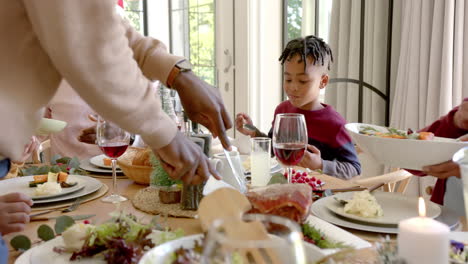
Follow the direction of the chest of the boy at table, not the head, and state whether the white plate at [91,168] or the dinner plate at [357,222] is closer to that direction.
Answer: the white plate

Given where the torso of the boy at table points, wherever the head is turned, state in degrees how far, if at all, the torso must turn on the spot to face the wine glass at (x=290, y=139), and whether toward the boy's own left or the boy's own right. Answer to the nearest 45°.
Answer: approximately 45° to the boy's own left

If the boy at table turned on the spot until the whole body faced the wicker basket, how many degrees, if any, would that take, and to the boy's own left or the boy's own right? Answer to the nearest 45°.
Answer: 0° — they already face it

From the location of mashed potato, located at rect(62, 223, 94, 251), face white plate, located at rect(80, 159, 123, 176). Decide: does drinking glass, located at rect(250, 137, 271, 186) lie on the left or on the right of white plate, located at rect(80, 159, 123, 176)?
right

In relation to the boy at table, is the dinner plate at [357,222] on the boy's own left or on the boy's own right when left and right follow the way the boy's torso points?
on the boy's own left

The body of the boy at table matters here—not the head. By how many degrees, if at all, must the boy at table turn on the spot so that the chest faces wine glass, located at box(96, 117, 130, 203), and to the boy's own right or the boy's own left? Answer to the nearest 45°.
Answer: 0° — they already face it

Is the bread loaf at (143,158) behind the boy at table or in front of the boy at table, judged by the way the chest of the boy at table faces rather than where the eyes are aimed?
in front

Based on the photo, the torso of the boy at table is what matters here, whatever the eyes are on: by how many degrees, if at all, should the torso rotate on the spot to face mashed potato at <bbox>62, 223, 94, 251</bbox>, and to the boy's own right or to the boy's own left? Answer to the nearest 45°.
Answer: approximately 45° to the boy's own left

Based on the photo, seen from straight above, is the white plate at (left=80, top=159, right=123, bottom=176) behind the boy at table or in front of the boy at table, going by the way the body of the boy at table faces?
in front
